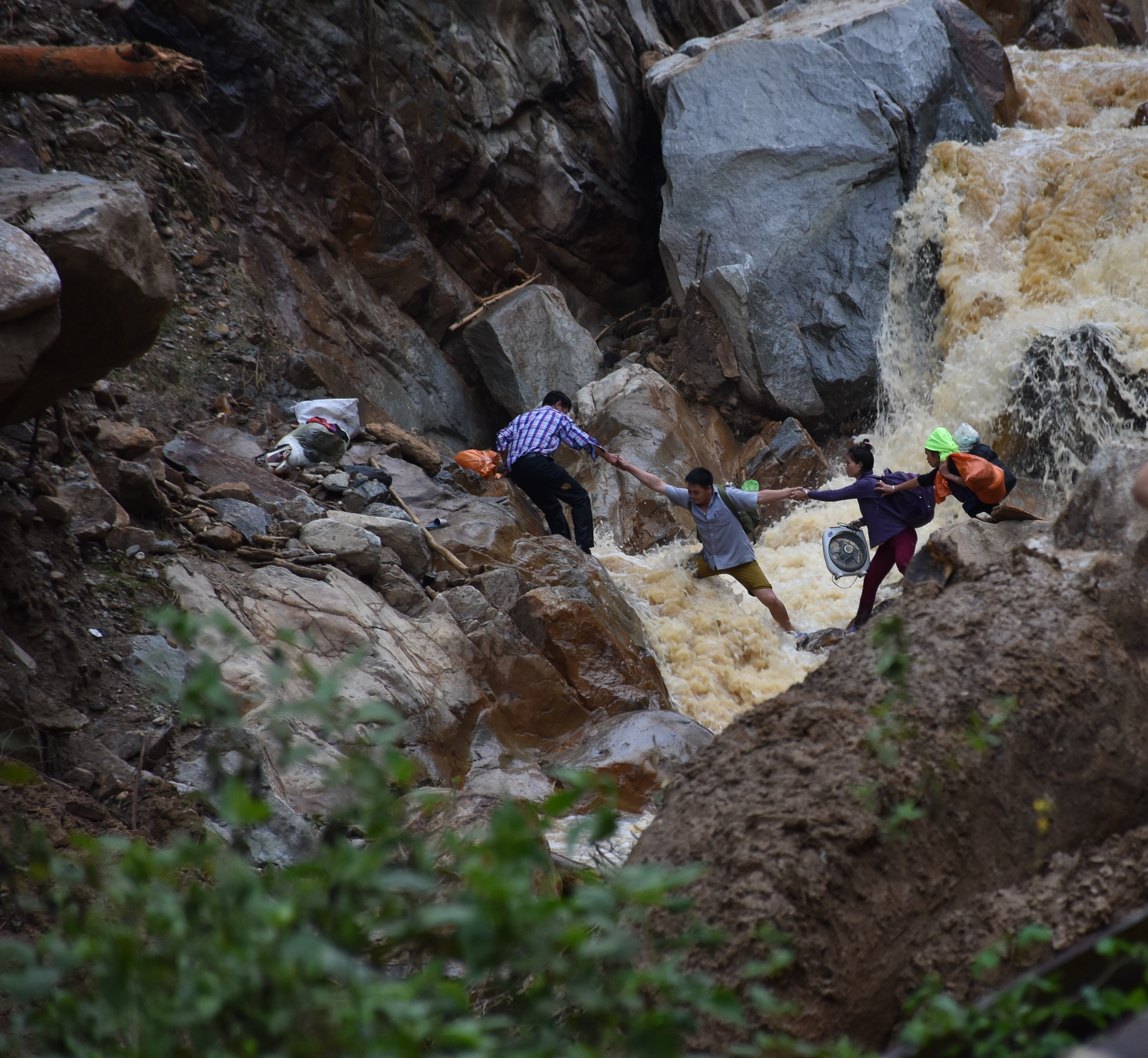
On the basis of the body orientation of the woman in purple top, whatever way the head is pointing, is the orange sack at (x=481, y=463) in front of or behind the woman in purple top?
in front

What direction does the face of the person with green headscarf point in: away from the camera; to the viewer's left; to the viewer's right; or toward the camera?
to the viewer's left

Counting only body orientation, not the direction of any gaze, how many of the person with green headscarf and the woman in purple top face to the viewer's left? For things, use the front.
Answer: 2

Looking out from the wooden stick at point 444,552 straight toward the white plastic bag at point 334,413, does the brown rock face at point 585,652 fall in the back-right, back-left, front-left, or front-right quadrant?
back-right

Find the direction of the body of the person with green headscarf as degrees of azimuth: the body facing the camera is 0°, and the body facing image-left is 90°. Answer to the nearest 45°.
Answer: approximately 90°

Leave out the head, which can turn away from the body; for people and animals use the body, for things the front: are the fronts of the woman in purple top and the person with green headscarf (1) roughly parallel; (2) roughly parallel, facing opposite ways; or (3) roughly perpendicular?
roughly parallel

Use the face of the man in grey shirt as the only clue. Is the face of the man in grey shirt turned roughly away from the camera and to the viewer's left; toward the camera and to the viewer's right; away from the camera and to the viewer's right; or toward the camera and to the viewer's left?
toward the camera and to the viewer's left

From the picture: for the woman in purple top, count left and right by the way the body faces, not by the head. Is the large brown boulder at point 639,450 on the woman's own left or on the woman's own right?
on the woman's own right

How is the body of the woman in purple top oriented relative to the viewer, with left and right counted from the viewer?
facing to the left of the viewer

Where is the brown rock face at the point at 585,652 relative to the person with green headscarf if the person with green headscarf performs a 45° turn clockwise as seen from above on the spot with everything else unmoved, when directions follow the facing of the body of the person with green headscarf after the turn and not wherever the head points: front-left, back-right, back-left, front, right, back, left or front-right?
left
